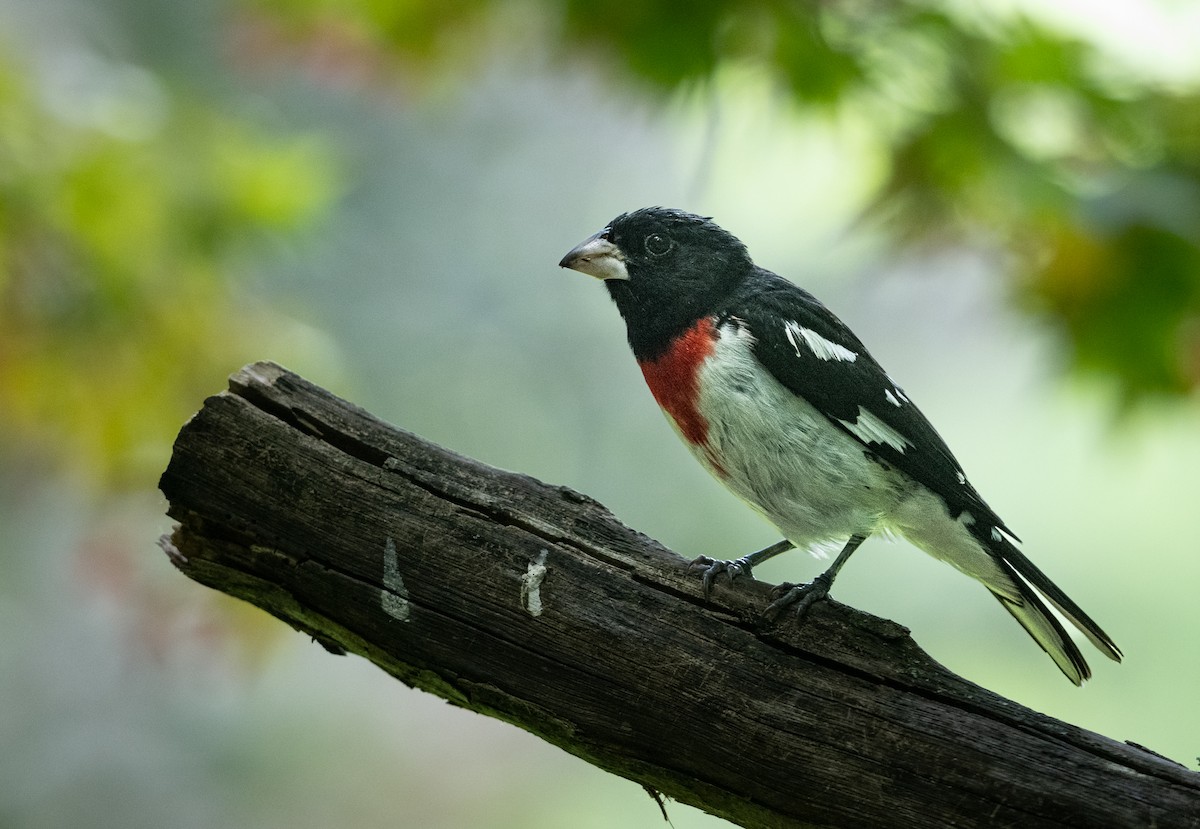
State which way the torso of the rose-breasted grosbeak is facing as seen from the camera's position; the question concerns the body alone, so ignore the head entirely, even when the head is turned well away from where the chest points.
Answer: to the viewer's left
